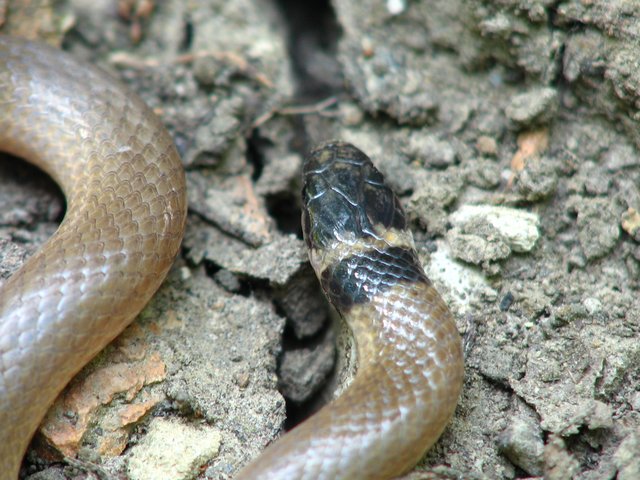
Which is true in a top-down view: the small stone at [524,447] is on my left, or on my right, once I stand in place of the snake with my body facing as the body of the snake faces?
on my right

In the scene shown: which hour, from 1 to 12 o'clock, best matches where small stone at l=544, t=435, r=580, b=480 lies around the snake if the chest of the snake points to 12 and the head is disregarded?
The small stone is roughly at 4 o'clock from the snake.

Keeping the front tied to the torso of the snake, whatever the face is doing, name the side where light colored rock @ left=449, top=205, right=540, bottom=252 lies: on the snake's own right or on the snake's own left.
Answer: on the snake's own right

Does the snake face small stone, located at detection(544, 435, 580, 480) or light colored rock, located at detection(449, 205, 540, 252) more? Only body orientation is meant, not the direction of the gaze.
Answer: the light colored rock

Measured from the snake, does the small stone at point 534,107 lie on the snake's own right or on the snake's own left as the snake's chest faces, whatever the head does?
on the snake's own right

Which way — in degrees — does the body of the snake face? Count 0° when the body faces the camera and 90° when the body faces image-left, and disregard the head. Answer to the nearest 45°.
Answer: approximately 180°

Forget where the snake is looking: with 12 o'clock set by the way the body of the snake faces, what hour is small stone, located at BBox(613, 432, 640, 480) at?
The small stone is roughly at 4 o'clock from the snake.

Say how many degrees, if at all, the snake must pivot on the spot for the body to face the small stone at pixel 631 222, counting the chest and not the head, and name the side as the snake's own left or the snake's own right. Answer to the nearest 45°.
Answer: approximately 90° to the snake's own right

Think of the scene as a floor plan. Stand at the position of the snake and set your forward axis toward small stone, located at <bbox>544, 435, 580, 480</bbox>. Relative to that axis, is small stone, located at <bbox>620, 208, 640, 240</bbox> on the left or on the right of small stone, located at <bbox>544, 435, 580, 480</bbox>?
left

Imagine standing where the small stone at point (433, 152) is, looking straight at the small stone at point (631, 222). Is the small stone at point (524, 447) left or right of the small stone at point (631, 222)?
right
